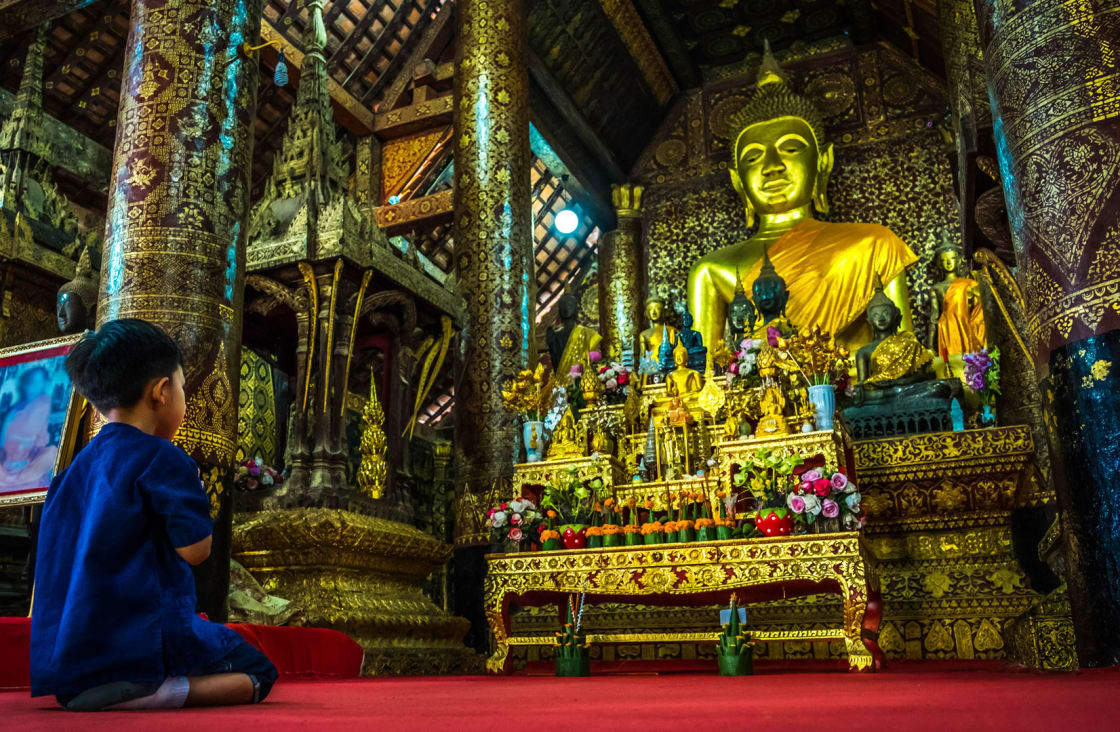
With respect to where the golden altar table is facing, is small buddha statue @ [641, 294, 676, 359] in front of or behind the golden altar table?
behind

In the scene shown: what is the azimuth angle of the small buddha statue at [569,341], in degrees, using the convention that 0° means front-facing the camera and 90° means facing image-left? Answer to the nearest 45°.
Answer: approximately 0°

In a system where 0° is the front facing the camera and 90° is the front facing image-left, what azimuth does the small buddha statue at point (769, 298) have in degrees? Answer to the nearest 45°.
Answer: approximately 45°

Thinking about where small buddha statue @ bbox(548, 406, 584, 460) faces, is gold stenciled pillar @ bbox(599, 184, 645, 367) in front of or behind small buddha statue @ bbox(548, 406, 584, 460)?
behind

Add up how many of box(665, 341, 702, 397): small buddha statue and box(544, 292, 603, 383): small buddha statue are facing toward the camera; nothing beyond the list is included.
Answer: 2

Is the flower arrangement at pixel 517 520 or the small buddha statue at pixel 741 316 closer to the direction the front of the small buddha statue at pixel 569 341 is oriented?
the flower arrangement

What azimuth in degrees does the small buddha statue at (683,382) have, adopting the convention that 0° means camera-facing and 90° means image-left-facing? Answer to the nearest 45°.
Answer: approximately 0°
